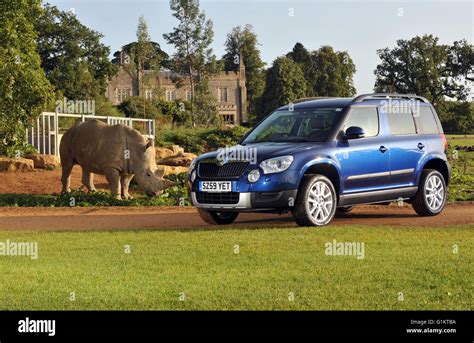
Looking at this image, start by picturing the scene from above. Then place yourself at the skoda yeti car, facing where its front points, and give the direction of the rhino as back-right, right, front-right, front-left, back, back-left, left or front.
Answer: right

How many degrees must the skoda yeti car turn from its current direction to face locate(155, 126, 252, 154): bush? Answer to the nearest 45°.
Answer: approximately 135° to its right

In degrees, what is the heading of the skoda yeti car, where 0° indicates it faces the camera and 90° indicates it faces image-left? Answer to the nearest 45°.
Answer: approximately 45°

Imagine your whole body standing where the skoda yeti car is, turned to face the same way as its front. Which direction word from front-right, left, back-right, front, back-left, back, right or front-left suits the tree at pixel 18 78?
right
